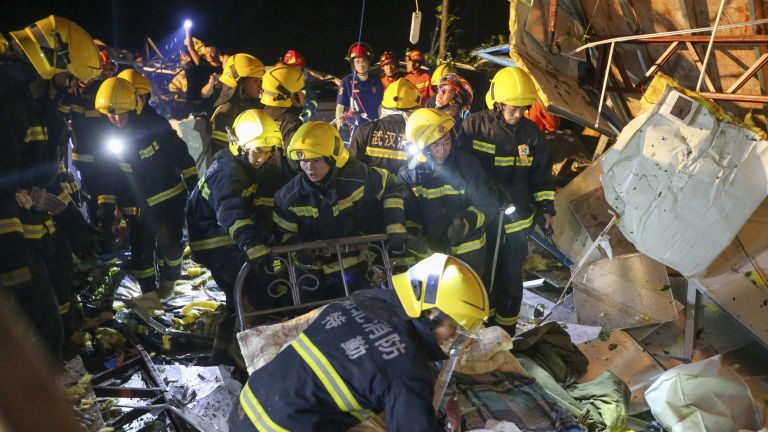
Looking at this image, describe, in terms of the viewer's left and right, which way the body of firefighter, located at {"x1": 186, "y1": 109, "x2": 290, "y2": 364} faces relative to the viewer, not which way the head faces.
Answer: facing the viewer and to the right of the viewer

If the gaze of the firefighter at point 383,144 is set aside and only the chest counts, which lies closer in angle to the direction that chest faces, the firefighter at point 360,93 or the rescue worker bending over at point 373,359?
the firefighter

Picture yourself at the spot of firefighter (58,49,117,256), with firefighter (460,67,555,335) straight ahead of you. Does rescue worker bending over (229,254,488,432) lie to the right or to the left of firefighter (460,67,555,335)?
right

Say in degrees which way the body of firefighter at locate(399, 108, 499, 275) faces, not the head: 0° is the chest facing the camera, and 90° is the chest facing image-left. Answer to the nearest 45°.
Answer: approximately 45°

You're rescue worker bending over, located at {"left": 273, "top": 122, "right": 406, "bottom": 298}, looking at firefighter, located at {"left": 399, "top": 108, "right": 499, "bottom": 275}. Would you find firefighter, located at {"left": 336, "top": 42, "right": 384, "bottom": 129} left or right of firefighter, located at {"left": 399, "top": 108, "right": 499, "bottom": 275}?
left

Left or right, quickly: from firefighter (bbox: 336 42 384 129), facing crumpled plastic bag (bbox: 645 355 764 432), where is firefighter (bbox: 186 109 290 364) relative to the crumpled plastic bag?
right

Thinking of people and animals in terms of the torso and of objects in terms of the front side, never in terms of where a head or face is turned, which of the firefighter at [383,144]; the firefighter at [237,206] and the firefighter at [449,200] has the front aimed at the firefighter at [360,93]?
the firefighter at [383,144]
